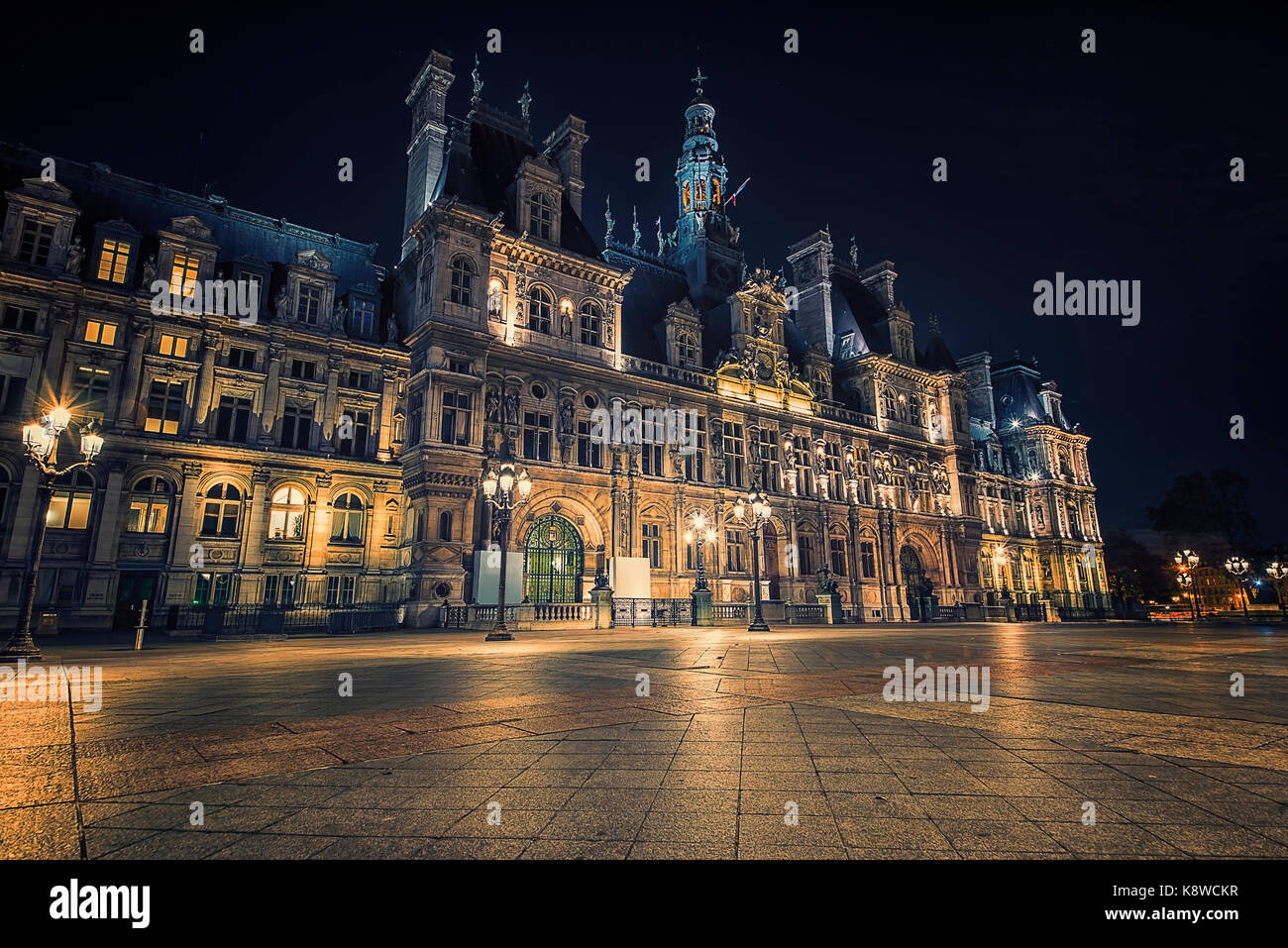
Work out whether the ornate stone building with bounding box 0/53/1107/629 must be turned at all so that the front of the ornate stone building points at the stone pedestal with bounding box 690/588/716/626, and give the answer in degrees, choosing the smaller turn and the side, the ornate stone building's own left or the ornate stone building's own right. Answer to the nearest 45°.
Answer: approximately 45° to the ornate stone building's own left

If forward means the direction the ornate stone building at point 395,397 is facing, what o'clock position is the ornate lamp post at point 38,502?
The ornate lamp post is roughly at 2 o'clock from the ornate stone building.

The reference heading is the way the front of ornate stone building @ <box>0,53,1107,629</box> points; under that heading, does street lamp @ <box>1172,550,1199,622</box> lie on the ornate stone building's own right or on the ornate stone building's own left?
on the ornate stone building's own left

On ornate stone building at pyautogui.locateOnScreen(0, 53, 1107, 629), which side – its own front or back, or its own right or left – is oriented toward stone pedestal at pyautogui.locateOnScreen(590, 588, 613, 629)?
front

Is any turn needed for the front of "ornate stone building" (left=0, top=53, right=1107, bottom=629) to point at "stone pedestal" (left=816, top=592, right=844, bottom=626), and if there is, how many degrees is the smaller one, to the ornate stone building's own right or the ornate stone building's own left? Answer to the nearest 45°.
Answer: approximately 45° to the ornate stone building's own left

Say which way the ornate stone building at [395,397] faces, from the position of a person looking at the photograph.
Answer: facing the viewer and to the right of the viewer

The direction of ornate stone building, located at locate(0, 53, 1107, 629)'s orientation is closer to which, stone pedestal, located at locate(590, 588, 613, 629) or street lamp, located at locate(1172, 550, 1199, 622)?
the stone pedestal
